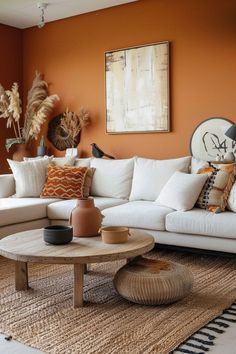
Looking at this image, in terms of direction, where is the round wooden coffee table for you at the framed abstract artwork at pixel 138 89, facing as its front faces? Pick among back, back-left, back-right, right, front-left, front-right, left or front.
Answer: front-left

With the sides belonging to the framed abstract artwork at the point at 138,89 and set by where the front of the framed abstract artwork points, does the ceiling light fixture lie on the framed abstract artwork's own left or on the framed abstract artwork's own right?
on the framed abstract artwork's own right

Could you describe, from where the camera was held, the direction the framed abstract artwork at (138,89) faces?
facing the viewer and to the left of the viewer

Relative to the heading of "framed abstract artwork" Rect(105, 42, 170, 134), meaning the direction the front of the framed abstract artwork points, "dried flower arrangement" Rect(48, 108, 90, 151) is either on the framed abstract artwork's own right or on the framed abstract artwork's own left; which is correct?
on the framed abstract artwork's own right

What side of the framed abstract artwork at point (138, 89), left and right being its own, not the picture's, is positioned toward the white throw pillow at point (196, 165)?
left

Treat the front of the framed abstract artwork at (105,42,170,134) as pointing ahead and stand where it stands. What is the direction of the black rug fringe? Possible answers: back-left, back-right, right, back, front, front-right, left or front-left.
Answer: front-left

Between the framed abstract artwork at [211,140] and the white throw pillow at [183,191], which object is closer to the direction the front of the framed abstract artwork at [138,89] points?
the white throw pillow

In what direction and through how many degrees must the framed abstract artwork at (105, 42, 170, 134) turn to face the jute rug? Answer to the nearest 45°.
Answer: approximately 45° to its left

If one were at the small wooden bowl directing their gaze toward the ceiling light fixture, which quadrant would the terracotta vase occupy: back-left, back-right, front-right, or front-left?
front-left

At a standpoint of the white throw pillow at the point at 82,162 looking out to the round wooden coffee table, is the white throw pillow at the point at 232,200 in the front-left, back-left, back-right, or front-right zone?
front-left

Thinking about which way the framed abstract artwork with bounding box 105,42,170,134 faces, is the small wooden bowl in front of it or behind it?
in front

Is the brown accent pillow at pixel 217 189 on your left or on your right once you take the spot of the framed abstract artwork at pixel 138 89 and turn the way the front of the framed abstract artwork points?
on your left

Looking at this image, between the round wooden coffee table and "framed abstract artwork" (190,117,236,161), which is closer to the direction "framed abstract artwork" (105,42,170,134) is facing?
the round wooden coffee table
